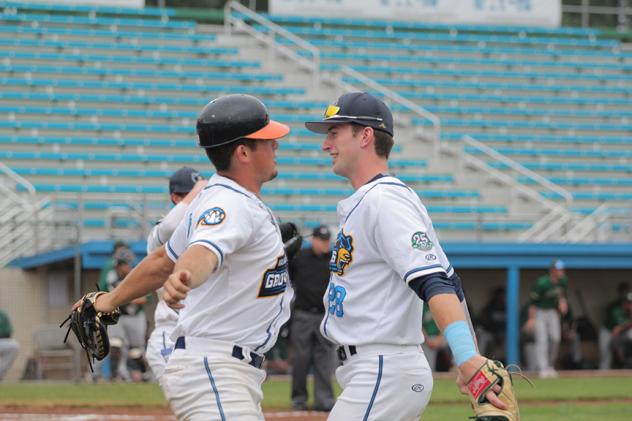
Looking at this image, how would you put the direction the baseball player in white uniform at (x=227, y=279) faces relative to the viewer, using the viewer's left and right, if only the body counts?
facing to the right of the viewer

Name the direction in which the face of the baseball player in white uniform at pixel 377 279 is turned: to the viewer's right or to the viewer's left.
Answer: to the viewer's left

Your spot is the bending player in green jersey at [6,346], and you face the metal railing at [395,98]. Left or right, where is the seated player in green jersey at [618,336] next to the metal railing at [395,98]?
right

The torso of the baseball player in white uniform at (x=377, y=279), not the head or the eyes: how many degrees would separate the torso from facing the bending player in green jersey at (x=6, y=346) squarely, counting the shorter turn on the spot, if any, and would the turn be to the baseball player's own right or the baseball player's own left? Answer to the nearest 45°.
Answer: approximately 45° to the baseball player's own right

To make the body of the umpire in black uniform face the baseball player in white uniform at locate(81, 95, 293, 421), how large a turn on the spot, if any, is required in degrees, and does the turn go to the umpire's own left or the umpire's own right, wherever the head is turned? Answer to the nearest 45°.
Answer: approximately 45° to the umpire's own right

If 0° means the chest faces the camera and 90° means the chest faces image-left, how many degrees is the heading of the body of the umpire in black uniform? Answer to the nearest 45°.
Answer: approximately 315°

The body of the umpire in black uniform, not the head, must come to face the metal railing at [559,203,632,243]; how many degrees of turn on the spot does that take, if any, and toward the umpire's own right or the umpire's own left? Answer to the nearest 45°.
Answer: approximately 90° to the umpire's own left

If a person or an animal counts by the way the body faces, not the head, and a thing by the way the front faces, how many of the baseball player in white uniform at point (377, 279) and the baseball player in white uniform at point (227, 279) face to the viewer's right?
1

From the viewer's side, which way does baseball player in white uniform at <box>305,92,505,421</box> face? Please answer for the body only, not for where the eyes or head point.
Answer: to the viewer's left
